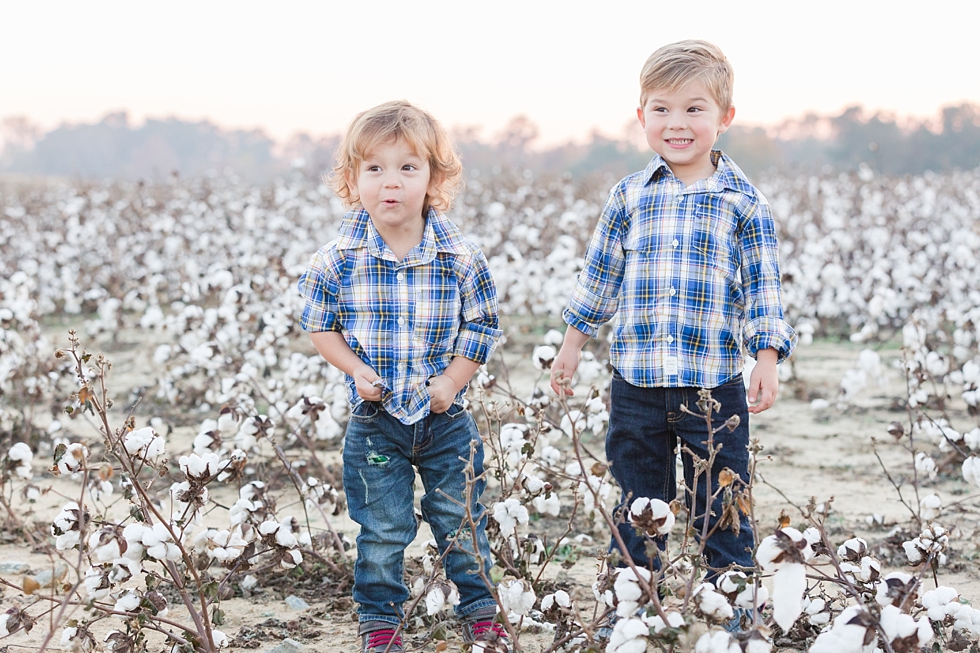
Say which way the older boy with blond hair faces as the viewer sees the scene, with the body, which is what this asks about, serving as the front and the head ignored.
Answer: toward the camera

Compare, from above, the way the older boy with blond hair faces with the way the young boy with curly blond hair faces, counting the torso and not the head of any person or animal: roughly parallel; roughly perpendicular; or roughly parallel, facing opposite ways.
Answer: roughly parallel

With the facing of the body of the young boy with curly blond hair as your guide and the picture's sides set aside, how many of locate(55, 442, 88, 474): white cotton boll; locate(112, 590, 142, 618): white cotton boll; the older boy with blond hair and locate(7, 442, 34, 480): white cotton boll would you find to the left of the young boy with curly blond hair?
1

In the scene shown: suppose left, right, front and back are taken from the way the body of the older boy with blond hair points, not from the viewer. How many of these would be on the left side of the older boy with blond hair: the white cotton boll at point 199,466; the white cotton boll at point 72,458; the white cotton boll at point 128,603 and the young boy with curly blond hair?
0

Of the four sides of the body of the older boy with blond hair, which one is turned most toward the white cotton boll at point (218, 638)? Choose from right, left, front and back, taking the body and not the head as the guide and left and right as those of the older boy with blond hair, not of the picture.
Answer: right

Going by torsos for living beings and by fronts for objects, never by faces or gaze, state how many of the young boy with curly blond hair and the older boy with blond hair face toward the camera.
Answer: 2

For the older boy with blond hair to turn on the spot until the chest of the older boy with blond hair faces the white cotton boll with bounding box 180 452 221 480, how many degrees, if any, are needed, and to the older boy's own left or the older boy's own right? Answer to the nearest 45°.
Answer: approximately 45° to the older boy's own right

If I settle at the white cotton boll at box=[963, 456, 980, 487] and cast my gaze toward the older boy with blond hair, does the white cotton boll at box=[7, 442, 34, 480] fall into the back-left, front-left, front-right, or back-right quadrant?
front-right

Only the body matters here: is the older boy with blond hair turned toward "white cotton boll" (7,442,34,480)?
no

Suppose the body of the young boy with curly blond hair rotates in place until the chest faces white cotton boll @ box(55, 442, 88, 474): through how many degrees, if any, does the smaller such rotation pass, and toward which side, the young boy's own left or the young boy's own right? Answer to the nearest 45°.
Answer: approximately 45° to the young boy's own right

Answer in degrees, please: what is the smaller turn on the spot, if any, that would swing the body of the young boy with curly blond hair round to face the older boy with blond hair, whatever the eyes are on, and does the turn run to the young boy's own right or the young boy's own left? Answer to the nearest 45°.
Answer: approximately 90° to the young boy's own left
